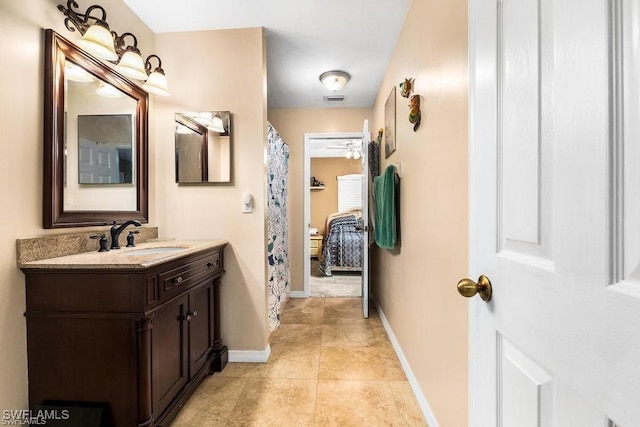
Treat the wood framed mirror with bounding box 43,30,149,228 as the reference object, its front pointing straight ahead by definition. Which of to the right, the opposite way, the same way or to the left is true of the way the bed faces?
to the right

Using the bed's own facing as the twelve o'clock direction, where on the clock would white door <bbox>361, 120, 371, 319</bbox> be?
The white door is roughly at 12 o'clock from the bed.

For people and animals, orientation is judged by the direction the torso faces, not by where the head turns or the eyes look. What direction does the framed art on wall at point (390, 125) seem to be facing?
to the viewer's left

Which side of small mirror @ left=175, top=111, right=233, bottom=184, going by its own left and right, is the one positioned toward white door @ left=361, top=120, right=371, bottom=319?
left

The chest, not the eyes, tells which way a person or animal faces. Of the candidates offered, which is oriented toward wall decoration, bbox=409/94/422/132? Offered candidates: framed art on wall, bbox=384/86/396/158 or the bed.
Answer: the bed

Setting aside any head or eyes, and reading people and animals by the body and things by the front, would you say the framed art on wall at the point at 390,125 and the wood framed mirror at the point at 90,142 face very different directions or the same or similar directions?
very different directions

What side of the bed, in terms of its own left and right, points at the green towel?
front

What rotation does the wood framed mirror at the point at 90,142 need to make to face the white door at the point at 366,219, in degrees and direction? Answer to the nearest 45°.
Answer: approximately 45° to its left

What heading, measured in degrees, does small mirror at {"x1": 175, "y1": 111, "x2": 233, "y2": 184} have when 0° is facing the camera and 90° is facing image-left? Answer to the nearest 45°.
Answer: approximately 0°

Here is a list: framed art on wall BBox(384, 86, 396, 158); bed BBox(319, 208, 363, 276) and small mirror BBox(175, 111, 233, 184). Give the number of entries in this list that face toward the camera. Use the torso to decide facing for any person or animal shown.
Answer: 2

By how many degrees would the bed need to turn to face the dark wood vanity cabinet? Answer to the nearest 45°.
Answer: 0° — it already faces it

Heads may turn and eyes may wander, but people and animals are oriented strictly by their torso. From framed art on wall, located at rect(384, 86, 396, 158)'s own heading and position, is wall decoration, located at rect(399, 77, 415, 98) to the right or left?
on its left
